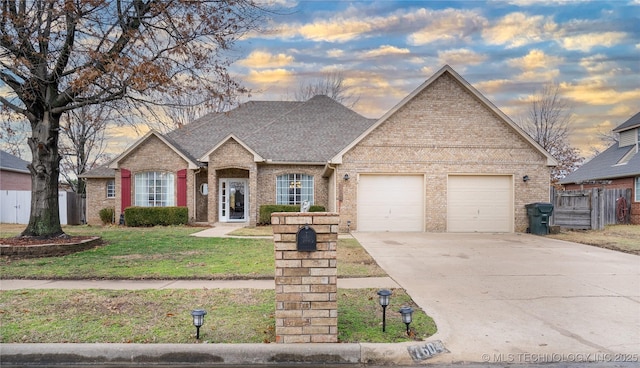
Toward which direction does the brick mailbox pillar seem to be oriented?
toward the camera

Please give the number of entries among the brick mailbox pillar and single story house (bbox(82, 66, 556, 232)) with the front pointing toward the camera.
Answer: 2

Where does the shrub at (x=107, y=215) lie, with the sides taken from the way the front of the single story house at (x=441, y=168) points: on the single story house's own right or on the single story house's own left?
on the single story house's own right

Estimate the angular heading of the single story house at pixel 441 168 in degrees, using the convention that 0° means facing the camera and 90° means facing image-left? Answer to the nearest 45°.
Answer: approximately 0°

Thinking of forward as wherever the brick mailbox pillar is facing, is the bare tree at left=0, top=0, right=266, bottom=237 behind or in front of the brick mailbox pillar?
behind

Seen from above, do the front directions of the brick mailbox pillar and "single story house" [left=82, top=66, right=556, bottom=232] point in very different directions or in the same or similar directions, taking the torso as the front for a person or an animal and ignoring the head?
same or similar directions

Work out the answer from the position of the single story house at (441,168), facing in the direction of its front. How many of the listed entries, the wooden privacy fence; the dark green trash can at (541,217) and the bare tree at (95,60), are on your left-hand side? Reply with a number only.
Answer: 2

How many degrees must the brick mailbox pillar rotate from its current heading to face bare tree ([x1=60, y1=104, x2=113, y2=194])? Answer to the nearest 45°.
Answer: approximately 135° to its right

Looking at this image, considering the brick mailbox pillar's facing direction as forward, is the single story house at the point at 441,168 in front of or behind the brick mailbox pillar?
behind

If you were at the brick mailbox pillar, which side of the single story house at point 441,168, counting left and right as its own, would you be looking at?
front

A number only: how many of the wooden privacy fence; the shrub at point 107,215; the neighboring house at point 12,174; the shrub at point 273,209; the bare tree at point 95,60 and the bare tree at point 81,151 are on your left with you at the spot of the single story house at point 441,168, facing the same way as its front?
1
